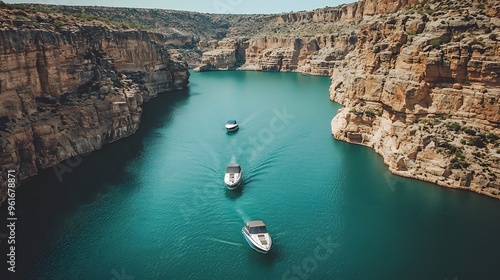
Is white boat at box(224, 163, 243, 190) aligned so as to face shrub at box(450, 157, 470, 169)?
no
